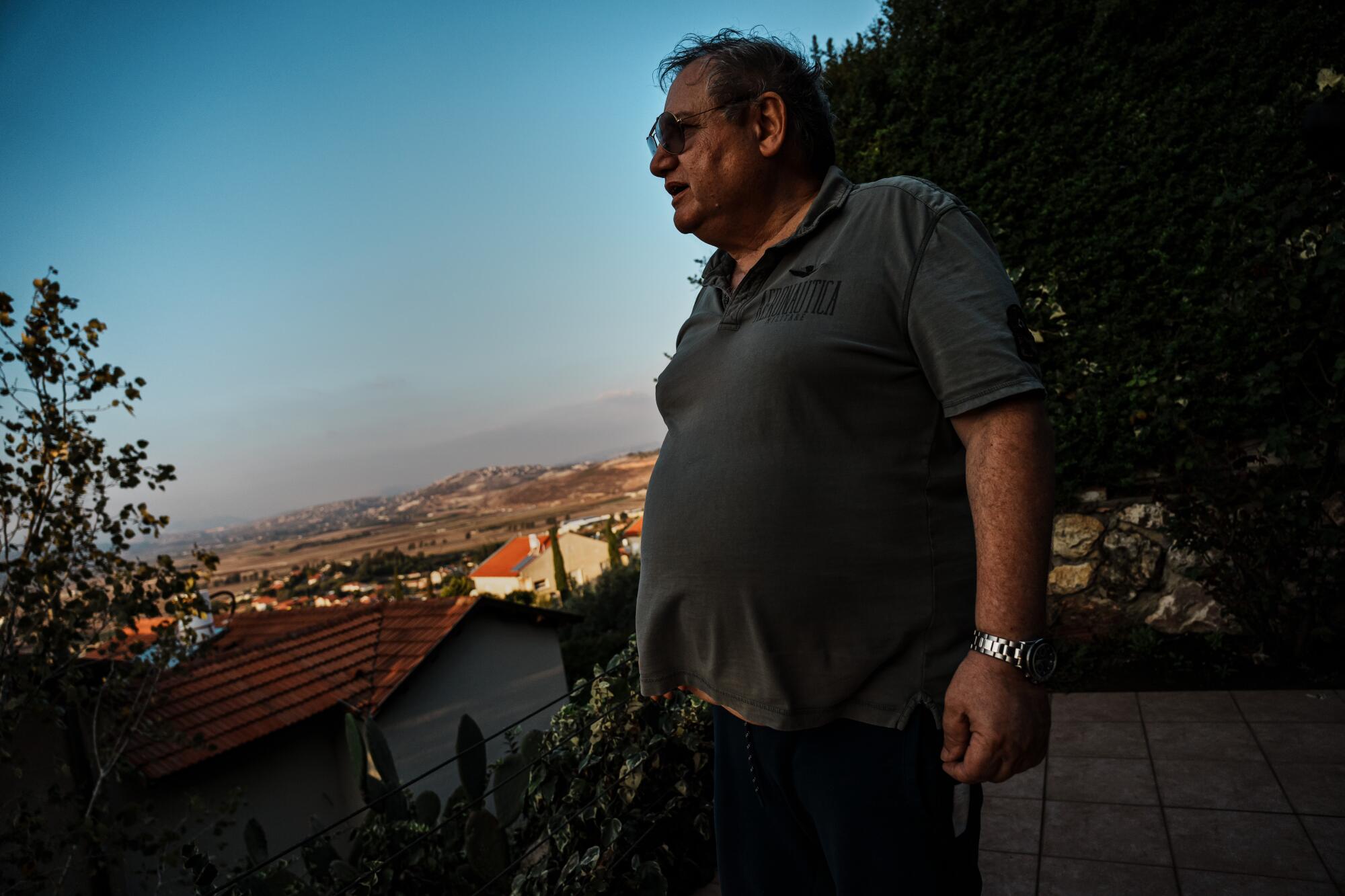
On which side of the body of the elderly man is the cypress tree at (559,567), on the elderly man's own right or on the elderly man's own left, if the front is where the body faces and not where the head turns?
on the elderly man's own right

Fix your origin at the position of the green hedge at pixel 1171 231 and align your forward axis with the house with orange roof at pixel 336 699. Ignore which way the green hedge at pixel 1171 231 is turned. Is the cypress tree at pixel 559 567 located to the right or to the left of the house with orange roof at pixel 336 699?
right

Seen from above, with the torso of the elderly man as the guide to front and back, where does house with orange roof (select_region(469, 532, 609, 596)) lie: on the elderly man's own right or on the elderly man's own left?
on the elderly man's own right

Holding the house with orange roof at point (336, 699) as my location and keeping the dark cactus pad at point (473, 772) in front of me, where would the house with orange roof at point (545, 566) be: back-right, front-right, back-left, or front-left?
back-left

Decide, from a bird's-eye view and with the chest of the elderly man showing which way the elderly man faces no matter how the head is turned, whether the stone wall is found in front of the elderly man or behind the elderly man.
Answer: behind

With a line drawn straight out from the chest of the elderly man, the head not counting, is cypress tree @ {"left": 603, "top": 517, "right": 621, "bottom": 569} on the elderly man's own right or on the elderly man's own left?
on the elderly man's own right

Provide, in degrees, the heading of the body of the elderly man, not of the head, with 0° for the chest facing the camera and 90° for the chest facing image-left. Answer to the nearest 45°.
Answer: approximately 45°
